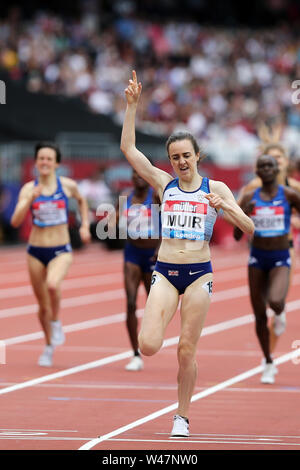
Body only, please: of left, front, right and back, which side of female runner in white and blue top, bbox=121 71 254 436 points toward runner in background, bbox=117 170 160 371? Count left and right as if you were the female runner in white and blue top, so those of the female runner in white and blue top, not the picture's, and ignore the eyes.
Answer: back

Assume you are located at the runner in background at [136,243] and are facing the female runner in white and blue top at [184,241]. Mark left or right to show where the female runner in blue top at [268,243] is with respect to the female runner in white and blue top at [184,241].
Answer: left

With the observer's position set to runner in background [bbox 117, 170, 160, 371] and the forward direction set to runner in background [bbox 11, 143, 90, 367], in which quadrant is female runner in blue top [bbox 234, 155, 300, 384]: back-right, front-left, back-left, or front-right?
back-left

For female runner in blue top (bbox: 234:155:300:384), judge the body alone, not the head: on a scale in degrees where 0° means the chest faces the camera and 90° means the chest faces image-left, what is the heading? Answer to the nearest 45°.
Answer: approximately 0°

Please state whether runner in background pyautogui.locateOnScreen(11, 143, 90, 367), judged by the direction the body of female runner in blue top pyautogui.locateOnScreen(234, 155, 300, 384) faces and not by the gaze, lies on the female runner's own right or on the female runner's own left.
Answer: on the female runner's own right

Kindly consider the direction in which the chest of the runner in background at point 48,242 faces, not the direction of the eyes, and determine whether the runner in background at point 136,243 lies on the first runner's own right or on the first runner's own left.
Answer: on the first runner's own left

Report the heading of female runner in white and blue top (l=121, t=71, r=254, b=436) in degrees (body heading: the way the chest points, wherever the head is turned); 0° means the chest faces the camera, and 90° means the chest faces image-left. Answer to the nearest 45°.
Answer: approximately 0°

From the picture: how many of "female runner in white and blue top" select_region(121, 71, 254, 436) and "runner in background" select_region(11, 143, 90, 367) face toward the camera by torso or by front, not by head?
2

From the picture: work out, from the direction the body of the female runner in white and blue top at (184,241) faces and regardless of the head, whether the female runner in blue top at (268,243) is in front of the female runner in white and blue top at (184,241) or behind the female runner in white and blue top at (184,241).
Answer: behind
